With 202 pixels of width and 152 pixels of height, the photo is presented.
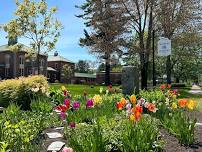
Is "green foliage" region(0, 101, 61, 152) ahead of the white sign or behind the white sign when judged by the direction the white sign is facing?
ahead

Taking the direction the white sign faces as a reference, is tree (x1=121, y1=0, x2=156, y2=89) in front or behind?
behind

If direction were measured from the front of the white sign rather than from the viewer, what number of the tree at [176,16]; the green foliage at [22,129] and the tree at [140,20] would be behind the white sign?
2

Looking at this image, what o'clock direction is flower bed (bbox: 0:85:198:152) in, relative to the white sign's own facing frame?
The flower bed is roughly at 12 o'clock from the white sign.

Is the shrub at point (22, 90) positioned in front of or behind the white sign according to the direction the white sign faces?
in front

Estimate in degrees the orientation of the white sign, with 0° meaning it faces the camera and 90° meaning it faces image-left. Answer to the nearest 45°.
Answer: approximately 0°

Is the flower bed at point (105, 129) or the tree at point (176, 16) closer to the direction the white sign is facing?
the flower bed

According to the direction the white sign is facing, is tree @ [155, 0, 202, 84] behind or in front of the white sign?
behind

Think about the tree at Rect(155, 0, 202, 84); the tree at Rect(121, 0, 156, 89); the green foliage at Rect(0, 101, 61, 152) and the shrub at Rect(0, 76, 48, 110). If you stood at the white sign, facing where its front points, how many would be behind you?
2
